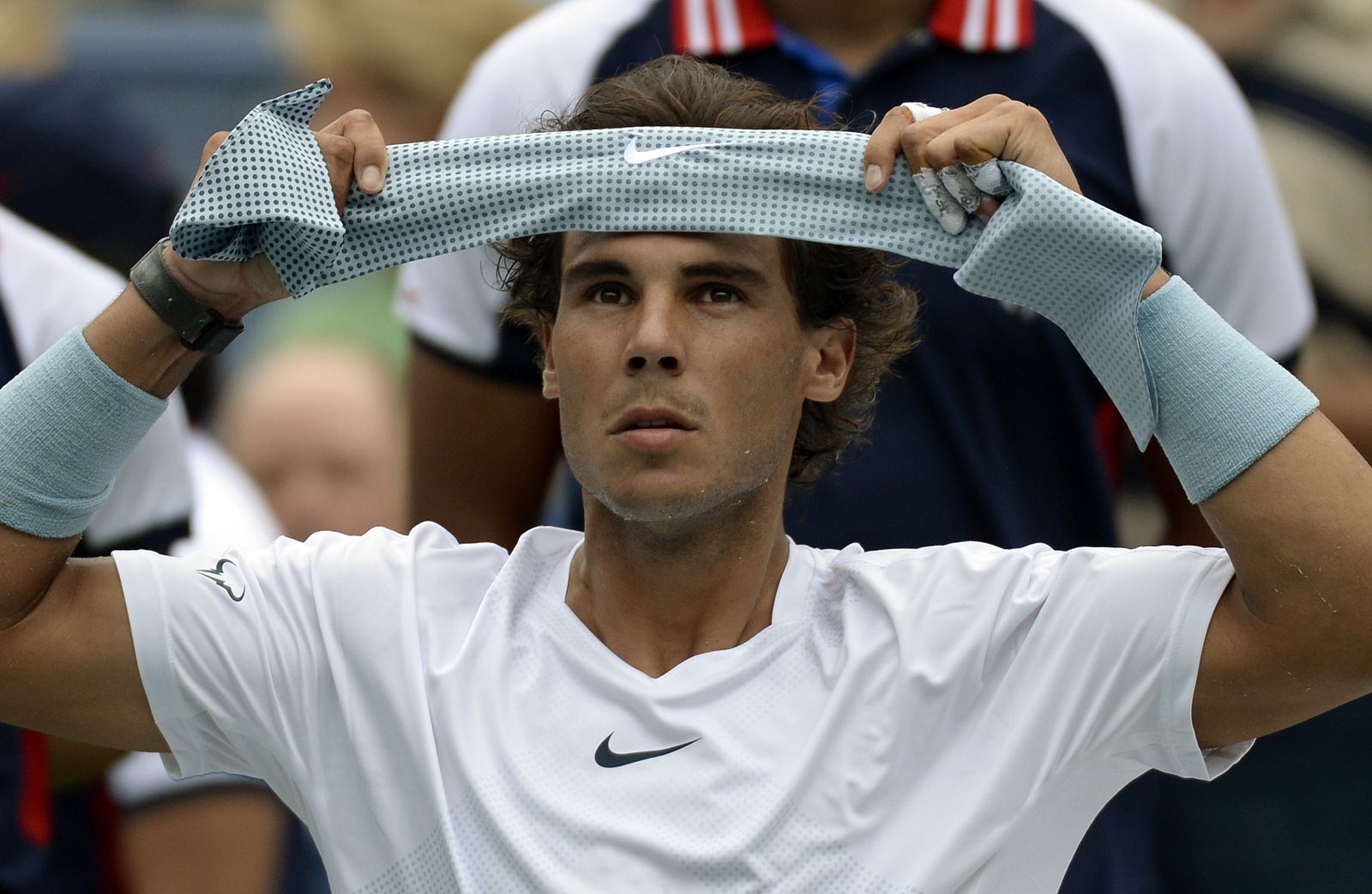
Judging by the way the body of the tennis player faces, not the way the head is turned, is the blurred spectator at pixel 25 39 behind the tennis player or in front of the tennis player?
behind

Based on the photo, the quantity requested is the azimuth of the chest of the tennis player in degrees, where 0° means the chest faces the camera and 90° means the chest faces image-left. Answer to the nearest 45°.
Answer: approximately 0°

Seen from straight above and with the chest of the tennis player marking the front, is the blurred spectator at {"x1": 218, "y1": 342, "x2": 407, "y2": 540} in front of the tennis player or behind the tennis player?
behind

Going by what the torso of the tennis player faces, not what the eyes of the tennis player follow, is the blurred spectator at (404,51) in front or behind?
behind
